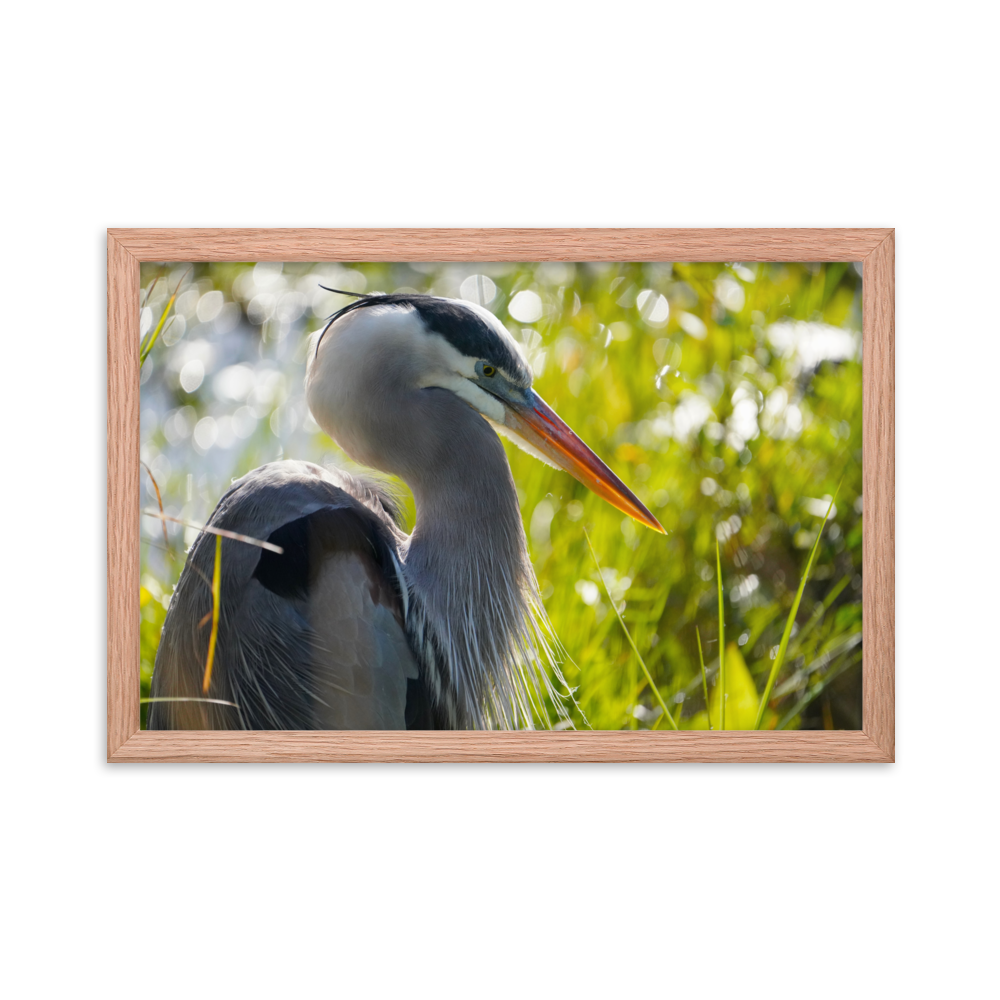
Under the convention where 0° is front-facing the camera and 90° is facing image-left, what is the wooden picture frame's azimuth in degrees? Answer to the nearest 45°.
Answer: approximately 0°
